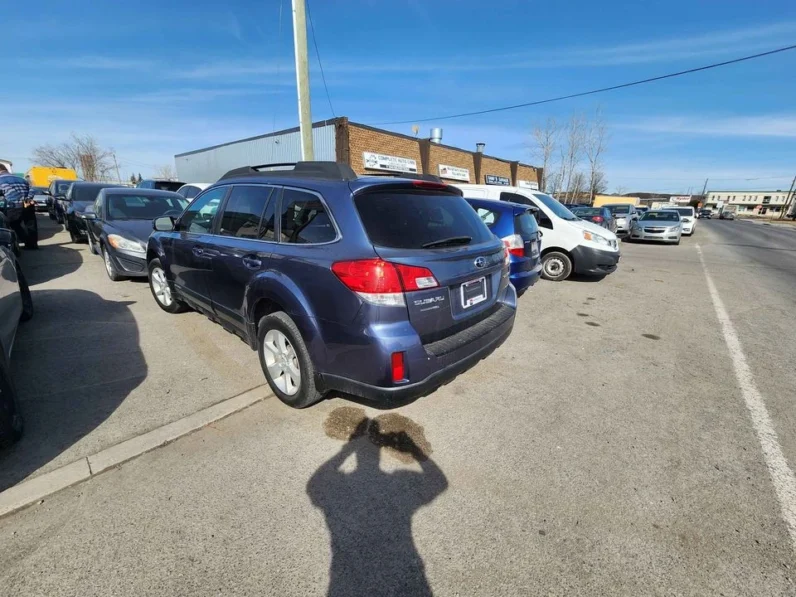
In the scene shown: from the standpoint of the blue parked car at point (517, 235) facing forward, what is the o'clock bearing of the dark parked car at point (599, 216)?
the dark parked car at point (599, 216) is roughly at 2 o'clock from the blue parked car at point (517, 235).

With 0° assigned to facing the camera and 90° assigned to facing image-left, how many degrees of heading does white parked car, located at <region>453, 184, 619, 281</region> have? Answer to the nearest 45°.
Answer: approximately 315°

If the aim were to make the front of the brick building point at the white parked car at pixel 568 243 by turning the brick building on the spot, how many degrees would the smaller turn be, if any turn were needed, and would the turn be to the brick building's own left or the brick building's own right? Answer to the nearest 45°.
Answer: approximately 45° to the brick building's own right

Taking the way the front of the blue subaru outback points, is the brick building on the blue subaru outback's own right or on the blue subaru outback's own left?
on the blue subaru outback's own right

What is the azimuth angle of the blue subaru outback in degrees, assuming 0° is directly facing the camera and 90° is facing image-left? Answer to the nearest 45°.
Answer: approximately 135°

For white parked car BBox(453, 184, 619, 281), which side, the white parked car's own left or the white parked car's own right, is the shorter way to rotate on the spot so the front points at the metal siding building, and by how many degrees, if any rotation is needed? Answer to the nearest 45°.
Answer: approximately 180°

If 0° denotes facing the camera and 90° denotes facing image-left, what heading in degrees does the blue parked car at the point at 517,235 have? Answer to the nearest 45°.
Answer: approximately 135°

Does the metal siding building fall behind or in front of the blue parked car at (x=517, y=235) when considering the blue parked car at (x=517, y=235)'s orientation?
in front

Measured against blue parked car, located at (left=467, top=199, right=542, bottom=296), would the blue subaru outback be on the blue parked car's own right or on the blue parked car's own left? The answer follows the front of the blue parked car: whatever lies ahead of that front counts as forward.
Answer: on the blue parked car's own left

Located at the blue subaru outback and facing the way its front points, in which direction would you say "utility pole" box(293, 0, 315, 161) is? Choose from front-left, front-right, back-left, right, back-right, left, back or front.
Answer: front-right

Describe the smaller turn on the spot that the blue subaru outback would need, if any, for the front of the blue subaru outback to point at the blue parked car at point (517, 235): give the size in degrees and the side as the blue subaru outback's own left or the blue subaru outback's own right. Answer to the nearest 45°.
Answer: approximately 90° to the blue subaru outback's own right

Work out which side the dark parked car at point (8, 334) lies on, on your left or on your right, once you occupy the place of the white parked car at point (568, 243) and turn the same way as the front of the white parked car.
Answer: on your right

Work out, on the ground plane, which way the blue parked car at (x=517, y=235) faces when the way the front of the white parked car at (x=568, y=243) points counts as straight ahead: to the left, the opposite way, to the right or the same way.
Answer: the opposite way

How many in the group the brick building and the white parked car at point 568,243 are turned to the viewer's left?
0
